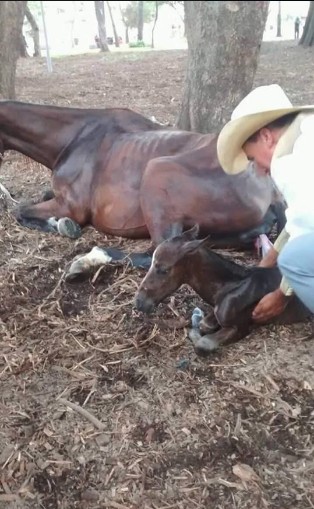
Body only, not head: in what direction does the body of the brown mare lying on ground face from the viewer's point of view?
to the viewer's left

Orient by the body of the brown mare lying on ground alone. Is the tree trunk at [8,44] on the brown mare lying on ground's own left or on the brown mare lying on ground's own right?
on the brown mare lying on ground's own right

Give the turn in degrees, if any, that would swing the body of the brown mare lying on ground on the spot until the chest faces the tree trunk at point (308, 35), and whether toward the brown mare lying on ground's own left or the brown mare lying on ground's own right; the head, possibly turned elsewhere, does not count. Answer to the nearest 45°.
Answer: approximately 135° to the brown mare lying on ground's own right

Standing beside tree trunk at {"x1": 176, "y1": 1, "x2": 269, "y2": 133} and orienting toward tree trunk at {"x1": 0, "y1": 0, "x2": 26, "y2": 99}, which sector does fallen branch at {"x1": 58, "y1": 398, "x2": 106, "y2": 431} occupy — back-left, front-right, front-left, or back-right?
back-left

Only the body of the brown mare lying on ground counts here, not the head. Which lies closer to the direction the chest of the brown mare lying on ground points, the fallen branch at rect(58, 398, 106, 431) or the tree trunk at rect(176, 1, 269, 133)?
the fallen branch

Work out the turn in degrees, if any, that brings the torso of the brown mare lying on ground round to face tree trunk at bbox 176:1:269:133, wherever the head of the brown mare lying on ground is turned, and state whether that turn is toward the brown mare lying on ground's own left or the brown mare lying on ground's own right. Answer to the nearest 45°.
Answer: approximately 135° to the brown mare lying on ground's own right

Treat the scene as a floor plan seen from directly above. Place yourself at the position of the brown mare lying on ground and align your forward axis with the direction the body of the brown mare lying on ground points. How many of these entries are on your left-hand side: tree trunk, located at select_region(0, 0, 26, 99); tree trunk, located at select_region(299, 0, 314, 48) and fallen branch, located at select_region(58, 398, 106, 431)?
1
